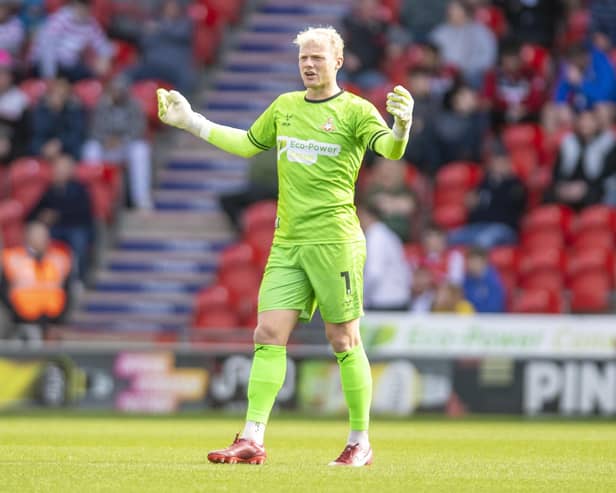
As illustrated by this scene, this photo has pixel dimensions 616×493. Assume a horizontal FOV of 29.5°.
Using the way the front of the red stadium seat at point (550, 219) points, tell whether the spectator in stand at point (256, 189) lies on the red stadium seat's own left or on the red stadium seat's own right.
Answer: on the red stadium seat's own right

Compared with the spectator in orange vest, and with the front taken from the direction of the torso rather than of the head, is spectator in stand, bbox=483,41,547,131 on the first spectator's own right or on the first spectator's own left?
on the first spectator's own left

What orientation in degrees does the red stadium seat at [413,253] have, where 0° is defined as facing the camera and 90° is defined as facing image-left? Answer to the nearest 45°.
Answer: approximately 0°

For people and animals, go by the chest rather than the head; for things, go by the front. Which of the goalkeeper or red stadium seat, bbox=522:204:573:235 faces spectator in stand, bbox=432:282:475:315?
the red stadium seat
